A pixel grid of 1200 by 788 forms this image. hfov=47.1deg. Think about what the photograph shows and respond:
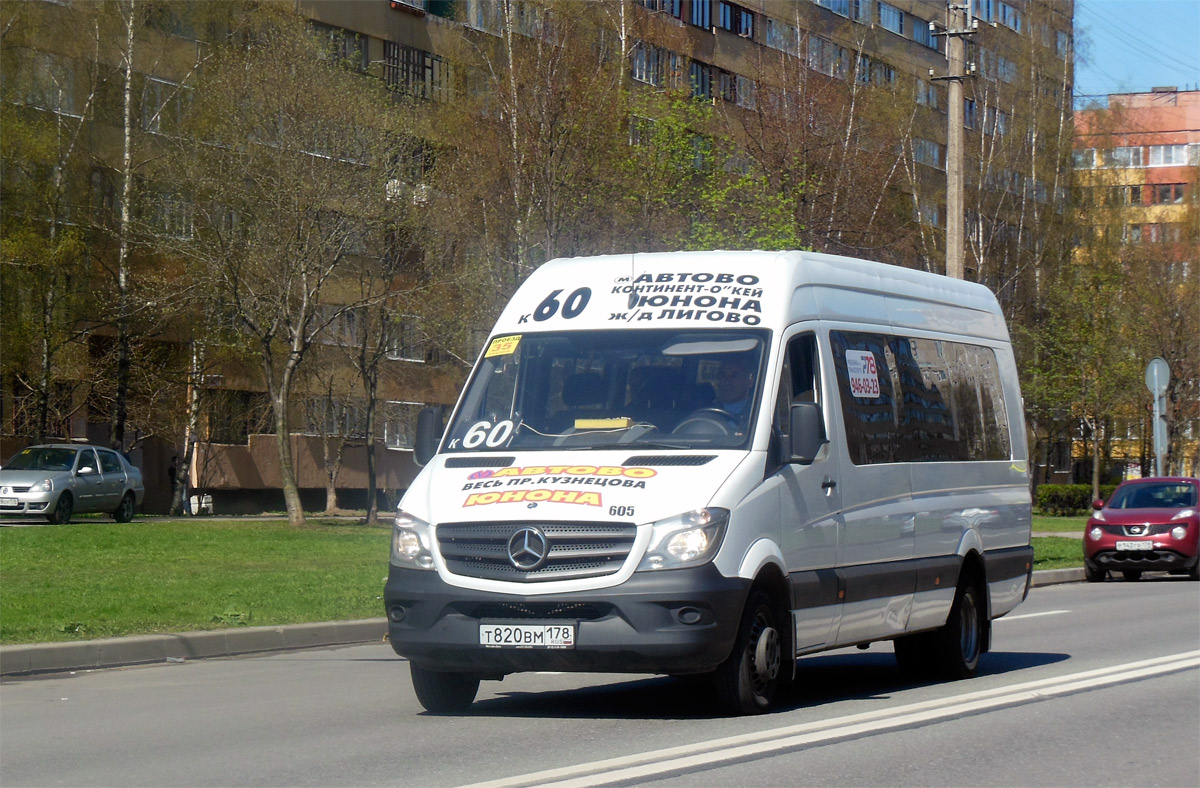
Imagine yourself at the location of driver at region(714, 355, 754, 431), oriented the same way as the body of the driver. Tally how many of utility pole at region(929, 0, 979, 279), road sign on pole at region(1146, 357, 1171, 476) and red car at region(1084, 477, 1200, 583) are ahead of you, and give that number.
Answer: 0

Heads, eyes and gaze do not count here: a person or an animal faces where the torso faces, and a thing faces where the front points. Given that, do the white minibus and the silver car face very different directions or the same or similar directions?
same or similar directions

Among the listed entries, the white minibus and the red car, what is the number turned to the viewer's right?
0

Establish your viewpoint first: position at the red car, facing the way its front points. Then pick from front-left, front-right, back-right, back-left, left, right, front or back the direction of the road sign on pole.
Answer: back

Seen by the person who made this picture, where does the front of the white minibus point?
facing the viewer and to the left of the viewer

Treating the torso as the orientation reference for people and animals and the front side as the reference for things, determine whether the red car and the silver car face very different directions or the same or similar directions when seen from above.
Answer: same or similar directions

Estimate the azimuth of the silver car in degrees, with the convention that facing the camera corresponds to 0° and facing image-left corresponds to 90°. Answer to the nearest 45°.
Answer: approximately 45°

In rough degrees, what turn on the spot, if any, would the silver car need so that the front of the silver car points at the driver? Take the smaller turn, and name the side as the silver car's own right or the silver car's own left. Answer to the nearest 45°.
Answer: approximately 45° to the silver car's own left

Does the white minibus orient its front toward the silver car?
no

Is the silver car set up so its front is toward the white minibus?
no

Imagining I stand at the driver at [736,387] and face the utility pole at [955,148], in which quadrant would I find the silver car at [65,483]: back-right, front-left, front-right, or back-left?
front-left

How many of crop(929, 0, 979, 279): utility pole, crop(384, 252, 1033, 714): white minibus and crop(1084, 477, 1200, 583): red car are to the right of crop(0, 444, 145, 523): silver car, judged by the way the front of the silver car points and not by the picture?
0

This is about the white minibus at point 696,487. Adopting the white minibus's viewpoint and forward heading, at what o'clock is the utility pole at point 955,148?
The utility pole is roughly at 5 o'clock from the white minibus.

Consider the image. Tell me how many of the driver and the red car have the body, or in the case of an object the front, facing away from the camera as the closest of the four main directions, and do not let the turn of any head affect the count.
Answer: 0

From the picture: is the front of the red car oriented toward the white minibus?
yes

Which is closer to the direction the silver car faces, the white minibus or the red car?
the white minibus

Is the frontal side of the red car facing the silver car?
no

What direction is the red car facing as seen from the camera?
toward the camera
